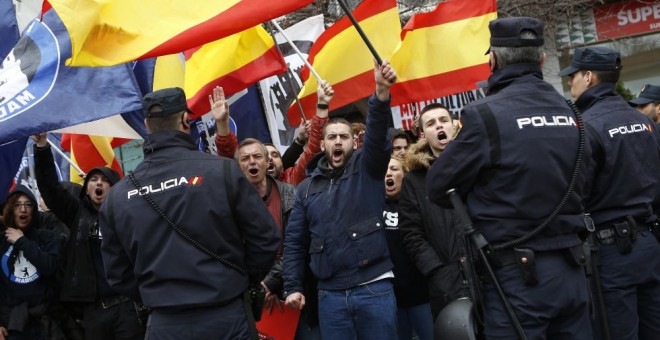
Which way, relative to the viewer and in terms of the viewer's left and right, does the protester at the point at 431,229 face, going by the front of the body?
facing the viewer and to the right of the viewer

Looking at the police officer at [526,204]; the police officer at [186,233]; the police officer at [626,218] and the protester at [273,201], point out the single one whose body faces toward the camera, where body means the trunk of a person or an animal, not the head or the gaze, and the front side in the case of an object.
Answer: the protester

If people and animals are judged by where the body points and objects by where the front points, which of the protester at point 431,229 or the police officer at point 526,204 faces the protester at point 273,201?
the police officer

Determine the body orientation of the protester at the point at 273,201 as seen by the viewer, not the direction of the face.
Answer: toward the camera

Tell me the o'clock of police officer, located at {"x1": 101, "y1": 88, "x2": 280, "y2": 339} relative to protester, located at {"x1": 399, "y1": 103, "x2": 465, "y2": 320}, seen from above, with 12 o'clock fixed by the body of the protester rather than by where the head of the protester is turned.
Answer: The police officer is roughly at 3 o'clock from the protester.

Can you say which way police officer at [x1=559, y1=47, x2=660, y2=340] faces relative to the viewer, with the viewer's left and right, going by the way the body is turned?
facing away from the viewer and to the left of the viewer

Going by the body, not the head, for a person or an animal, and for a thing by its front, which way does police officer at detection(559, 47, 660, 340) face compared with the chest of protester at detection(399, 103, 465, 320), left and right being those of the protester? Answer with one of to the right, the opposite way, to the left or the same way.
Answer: the opposite way

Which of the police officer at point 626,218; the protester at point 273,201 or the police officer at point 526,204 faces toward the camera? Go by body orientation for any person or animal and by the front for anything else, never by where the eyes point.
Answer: the protester

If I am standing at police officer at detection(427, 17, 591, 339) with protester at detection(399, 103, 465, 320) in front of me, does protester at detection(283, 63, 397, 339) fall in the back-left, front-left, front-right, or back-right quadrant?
front-left

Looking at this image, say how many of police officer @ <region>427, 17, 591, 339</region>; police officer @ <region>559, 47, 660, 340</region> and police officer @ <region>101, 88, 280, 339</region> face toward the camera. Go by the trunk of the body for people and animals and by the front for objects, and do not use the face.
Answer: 0

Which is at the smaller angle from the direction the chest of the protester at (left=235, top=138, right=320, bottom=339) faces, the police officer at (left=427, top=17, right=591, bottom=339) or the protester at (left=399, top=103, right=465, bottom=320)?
the police officer

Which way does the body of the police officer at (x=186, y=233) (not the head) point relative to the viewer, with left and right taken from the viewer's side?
facing away from the viewer and to the right of the viewer

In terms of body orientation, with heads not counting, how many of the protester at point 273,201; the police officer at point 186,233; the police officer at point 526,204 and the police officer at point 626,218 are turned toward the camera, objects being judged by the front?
1
